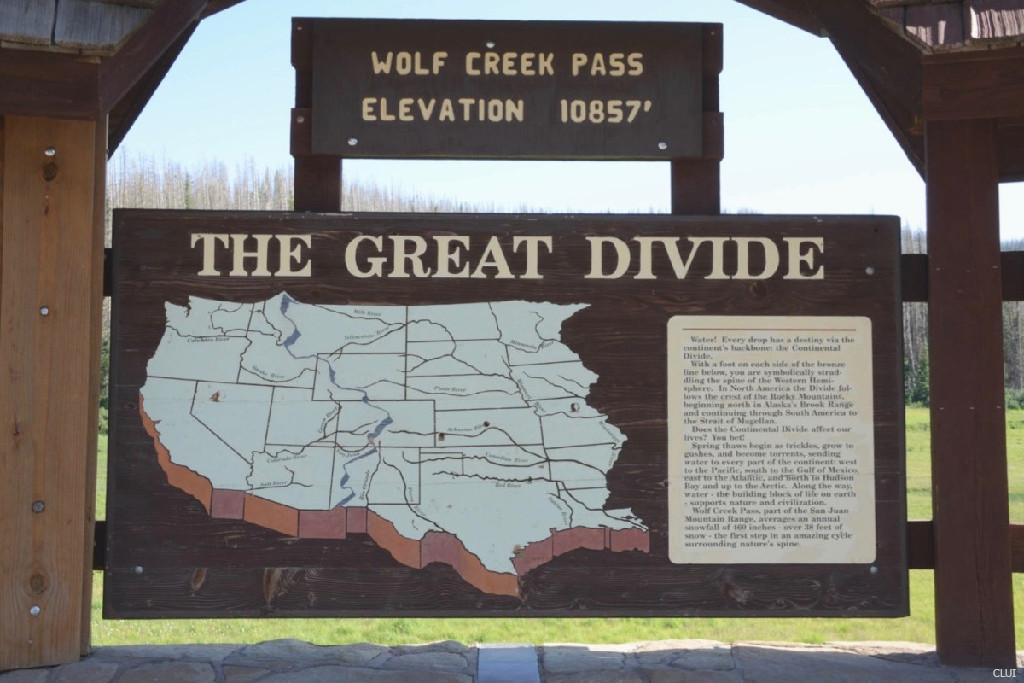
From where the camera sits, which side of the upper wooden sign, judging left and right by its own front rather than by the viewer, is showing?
front

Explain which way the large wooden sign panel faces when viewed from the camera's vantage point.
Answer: facing the viewer

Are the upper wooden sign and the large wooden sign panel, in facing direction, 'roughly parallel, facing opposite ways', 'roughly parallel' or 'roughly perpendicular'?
roughly parallel

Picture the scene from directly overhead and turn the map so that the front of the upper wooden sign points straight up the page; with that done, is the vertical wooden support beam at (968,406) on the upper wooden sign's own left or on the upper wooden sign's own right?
on the upper wooden sign's own left

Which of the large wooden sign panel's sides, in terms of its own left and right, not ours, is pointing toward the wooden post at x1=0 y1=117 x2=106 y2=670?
right

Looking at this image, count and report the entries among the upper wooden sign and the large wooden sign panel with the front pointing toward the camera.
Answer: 2

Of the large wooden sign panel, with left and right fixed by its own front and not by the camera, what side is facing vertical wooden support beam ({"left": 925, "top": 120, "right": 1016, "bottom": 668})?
left
